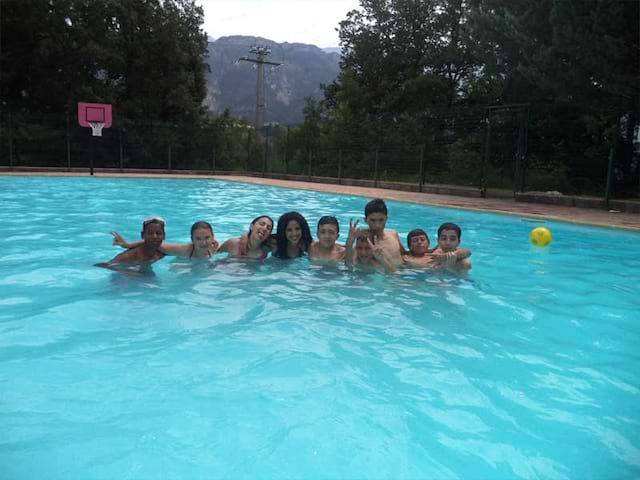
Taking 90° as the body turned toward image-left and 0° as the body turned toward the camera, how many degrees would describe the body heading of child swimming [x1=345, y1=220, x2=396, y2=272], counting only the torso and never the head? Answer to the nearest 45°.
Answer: approximately 0°

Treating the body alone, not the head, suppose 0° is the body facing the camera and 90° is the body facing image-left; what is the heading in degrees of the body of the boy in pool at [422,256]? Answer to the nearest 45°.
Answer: approximately 0°

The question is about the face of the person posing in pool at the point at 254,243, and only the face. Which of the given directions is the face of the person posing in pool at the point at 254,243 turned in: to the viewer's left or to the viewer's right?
to the viewer's right

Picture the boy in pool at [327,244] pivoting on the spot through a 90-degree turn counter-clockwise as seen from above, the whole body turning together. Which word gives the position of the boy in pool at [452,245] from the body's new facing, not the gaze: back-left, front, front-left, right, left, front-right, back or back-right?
front

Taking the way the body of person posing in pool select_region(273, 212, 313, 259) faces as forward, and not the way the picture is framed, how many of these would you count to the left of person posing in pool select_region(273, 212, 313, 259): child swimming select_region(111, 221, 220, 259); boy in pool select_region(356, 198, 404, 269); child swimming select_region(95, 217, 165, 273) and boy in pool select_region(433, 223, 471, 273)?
2

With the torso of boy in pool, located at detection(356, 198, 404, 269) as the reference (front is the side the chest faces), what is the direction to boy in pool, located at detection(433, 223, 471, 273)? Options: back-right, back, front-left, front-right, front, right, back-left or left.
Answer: left

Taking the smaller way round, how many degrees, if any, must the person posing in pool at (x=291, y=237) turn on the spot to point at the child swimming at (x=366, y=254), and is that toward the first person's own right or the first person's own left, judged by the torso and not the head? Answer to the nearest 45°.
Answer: approximately 90° to the first person's own left

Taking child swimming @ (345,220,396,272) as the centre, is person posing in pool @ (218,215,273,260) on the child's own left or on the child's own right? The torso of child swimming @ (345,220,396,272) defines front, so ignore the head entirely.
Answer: on the child's own right

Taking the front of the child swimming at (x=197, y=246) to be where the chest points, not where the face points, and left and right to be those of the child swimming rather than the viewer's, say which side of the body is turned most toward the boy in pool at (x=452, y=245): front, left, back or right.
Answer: left

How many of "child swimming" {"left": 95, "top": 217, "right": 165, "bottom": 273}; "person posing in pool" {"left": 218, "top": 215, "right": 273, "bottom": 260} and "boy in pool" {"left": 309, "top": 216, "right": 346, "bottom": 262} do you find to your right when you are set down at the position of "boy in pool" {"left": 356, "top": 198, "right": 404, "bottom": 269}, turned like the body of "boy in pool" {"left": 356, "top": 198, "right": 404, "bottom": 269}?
3

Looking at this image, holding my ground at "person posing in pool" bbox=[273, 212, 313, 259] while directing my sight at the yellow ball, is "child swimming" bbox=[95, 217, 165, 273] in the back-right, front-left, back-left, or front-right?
back-left
